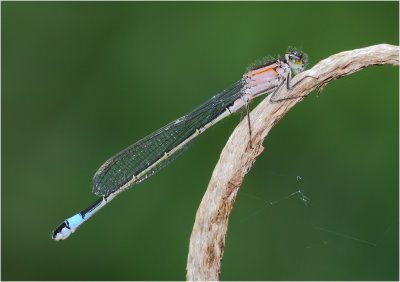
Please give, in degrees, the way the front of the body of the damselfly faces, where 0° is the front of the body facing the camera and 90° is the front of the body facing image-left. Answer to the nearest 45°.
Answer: approximately 270°
